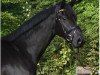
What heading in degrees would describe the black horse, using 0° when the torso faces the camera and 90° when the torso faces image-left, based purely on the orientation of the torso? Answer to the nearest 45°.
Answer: approximately 270°
